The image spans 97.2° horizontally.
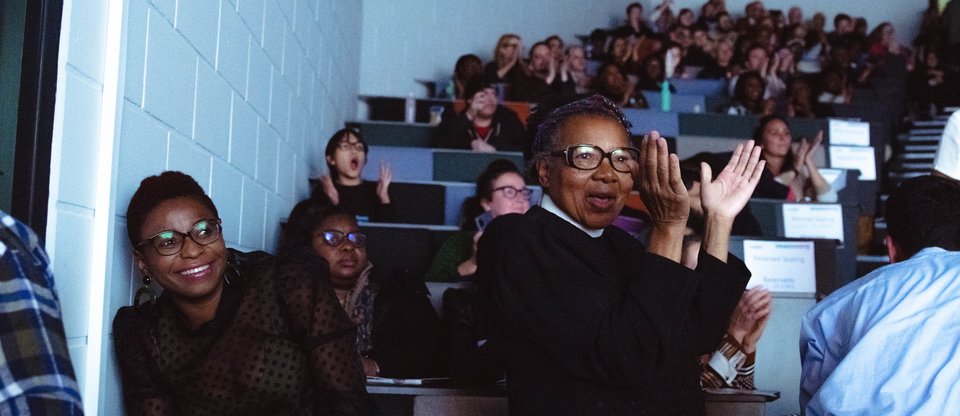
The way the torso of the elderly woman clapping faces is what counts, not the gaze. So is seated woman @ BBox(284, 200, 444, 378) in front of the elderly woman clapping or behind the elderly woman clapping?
behind

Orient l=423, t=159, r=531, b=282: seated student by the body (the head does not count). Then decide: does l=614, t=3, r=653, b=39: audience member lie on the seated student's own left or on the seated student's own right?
on the seated student's own left

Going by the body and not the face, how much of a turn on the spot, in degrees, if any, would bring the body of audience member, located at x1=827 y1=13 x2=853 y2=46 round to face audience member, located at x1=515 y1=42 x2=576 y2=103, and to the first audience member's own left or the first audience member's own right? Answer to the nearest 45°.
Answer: approximately 90° to the first audience member's own right

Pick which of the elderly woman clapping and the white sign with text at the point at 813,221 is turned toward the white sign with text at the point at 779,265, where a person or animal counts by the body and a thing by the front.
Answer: the white sign with text at the point at 813,221

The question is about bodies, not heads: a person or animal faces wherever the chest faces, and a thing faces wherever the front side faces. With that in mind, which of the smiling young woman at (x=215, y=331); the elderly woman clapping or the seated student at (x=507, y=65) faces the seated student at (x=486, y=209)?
the seated student at (x=507, y=65)

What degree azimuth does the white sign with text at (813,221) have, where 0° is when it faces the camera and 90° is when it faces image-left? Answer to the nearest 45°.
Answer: approximately 0°

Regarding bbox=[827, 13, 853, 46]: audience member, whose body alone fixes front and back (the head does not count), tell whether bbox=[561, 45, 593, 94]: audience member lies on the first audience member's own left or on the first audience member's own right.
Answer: on the first audience member's own right

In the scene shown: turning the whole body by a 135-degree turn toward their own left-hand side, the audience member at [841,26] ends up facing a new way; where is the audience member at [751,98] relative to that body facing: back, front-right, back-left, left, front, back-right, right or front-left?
back

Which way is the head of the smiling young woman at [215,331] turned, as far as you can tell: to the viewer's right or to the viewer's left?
to the viewer's right

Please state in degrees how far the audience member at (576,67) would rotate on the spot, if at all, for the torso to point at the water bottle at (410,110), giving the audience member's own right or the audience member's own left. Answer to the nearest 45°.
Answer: approximately 90° to the audience member's own right

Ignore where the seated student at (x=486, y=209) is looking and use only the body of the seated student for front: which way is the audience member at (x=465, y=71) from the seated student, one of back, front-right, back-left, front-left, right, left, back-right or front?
back-left
